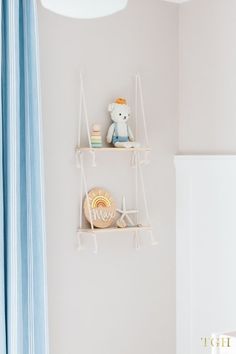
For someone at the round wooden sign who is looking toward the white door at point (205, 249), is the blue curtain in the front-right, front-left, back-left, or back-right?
back-right

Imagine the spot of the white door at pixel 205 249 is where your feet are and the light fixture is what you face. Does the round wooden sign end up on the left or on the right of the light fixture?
right

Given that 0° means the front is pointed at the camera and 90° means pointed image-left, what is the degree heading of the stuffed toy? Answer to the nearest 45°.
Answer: approximately 315°

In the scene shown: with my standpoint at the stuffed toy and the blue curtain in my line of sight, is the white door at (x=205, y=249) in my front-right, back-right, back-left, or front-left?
back-left

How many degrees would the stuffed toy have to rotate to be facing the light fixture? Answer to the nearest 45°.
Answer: approximately 45° to its right

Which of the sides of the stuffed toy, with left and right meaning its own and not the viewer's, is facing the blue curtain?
right

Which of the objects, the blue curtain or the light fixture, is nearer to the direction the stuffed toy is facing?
the light fixture
